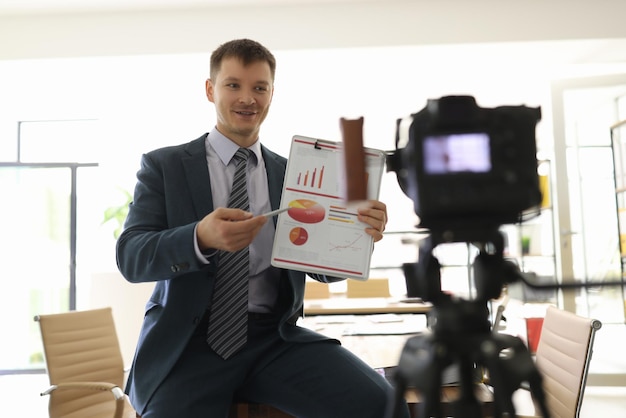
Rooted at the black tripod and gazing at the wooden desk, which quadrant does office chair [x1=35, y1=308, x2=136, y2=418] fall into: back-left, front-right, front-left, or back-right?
front-left

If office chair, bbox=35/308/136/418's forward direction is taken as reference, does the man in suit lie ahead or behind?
ahead

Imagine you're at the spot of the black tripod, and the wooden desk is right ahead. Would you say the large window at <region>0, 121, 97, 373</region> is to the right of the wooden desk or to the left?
left

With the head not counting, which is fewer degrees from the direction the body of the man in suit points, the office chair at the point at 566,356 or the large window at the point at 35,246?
the office chair

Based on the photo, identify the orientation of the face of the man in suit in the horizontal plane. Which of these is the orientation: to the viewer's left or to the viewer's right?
to the viewer's right

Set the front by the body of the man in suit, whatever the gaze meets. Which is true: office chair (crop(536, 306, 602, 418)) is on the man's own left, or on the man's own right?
on the man's own left

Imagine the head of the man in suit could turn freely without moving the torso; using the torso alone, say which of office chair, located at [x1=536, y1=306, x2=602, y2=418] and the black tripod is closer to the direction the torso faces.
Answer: the black tripod

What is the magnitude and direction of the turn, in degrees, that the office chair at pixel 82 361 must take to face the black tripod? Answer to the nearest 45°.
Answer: approximately 45° to its right

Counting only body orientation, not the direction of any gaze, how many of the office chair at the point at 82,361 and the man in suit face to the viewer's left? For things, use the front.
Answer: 0

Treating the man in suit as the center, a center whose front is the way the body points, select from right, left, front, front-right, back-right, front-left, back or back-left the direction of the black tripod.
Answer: front
